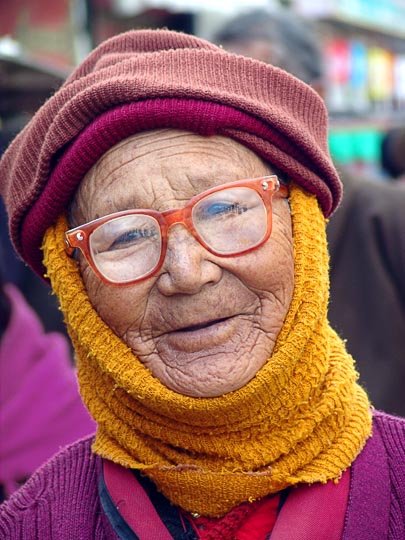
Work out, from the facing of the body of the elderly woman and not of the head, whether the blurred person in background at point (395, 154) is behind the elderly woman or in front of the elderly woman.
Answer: behind

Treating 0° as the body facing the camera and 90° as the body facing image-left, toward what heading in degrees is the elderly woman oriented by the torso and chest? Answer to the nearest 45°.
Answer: approximately 0°

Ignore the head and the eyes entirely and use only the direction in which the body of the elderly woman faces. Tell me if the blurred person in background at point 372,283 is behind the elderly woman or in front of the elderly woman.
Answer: behind
